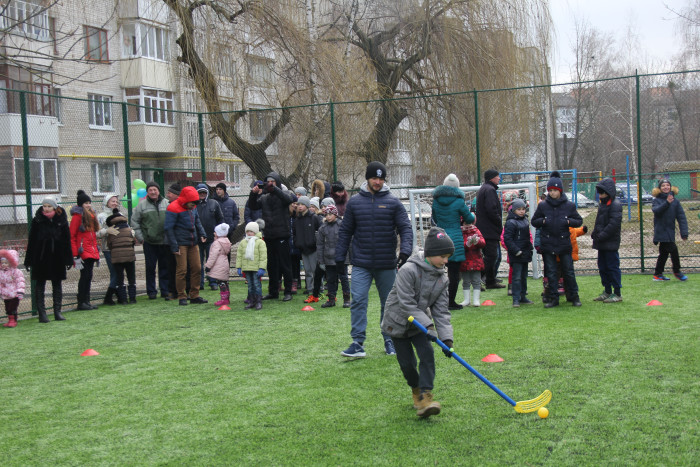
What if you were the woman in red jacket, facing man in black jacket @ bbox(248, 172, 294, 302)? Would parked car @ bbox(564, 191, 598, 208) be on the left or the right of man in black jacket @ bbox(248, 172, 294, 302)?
left

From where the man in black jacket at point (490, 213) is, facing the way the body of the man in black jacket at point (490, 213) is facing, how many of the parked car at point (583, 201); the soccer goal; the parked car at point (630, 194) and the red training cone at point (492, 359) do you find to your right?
1

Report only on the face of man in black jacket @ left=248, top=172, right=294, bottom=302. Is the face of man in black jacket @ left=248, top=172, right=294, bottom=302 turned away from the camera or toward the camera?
toward the camera

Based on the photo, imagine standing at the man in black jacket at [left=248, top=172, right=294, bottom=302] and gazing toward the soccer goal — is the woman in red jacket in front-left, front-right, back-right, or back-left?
back-left

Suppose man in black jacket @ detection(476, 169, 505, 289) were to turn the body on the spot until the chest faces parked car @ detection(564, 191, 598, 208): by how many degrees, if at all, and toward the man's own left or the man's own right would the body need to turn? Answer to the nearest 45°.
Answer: approximately 90° to the man's own left

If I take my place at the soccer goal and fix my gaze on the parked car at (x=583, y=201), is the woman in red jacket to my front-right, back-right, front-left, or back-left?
back-left
